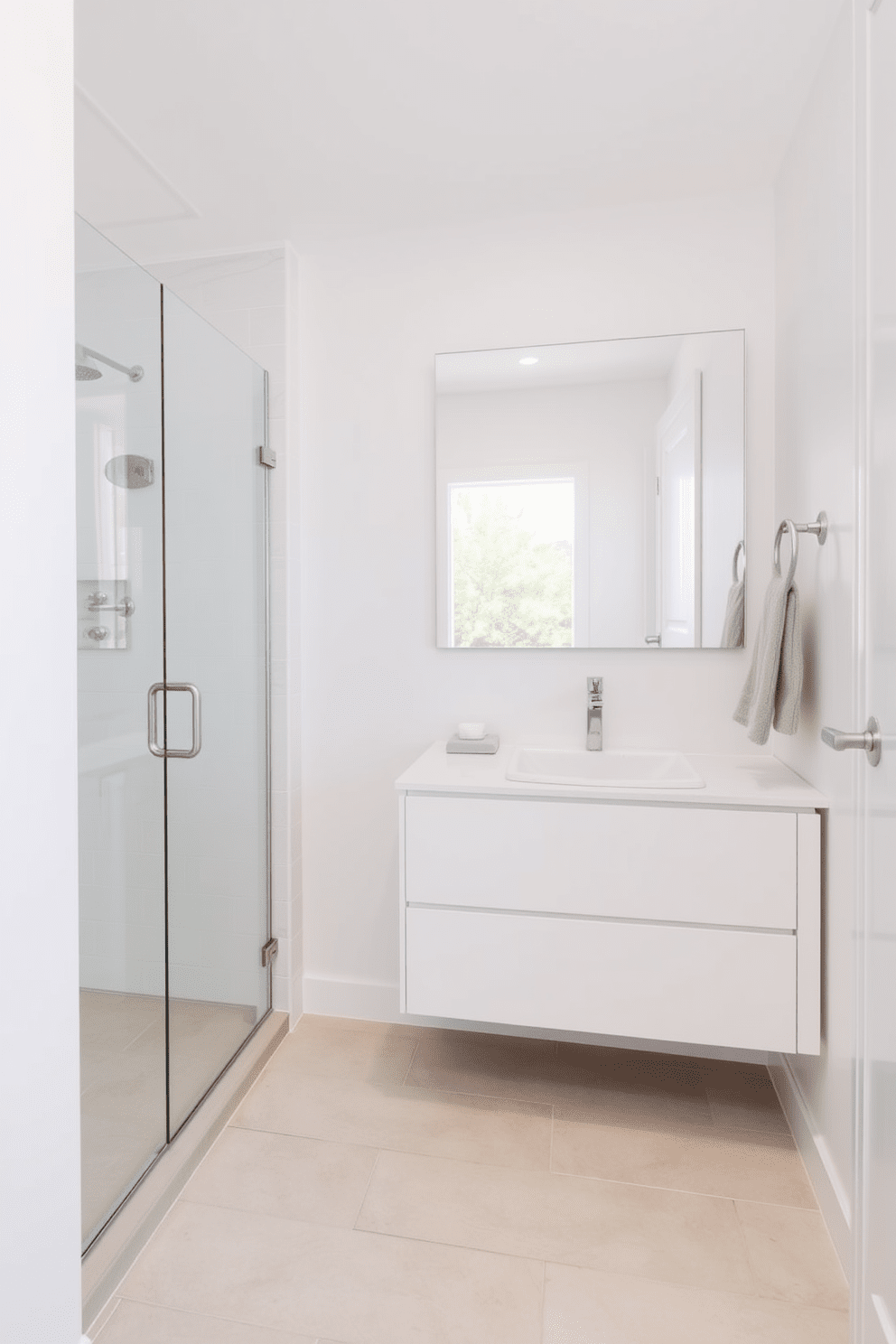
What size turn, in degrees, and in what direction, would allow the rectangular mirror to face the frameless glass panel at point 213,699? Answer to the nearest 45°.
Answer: approximately 45° to its right

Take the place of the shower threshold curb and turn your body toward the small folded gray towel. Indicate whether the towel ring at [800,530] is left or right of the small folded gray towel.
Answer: right

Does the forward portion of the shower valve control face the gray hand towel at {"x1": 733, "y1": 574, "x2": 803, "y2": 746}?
no

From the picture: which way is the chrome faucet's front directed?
toward the camera

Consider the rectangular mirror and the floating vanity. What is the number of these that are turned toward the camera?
2

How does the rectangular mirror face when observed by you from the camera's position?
facing the viewer

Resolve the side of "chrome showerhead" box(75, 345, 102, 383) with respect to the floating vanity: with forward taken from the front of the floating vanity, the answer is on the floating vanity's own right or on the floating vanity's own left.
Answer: on the floating vanity's own right

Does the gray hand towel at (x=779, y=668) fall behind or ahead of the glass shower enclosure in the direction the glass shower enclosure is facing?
ahead

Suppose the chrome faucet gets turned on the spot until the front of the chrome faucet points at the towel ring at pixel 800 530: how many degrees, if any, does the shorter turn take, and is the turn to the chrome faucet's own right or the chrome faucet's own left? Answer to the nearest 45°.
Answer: approximately 45° to the chrome faucet's own left

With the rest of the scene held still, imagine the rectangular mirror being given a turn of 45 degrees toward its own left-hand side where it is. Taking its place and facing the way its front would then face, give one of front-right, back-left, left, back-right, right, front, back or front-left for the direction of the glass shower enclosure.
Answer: right

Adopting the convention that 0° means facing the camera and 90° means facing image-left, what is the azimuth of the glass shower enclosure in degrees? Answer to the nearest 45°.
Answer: approximately 315°

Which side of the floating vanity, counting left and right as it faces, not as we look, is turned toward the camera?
front

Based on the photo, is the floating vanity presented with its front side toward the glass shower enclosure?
no
